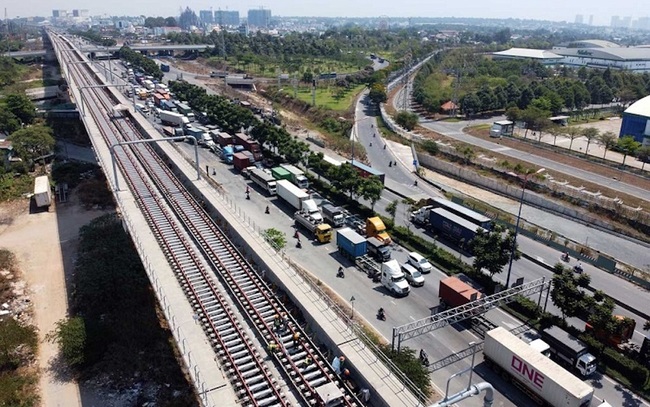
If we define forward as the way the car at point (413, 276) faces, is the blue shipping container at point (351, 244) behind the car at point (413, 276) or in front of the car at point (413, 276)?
behind

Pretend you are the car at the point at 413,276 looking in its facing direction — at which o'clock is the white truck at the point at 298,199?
The white truck is roughly at 6 o'clock from the car.

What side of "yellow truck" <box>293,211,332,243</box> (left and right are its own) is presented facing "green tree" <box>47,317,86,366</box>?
right

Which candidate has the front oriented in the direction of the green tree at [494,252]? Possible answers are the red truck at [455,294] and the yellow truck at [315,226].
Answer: the yellow truck

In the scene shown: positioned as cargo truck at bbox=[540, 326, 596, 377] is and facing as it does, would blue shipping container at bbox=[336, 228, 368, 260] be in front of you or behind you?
behind

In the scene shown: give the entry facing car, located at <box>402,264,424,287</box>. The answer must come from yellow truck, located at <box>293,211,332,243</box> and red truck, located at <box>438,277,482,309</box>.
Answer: the yellow truck

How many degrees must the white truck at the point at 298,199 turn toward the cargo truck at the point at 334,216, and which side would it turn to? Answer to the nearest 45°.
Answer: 0° — it already faces it

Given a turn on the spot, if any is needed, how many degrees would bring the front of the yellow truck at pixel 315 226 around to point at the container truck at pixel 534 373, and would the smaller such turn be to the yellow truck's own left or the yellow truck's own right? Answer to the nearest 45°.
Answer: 0° — it already faces it

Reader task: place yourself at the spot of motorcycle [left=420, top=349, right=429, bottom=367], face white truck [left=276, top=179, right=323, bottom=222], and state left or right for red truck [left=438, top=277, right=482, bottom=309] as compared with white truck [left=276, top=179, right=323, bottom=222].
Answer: right
